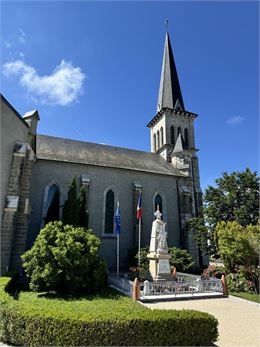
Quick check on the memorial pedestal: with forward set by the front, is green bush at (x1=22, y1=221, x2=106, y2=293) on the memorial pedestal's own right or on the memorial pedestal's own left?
on the memorial pedestal's own right

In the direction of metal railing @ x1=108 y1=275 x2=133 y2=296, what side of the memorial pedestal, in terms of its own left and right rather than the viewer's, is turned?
right

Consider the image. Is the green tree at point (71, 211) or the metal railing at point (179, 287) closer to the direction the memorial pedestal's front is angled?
the metal railing

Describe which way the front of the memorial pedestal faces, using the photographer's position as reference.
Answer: facing the viewer and to the right of the viewer

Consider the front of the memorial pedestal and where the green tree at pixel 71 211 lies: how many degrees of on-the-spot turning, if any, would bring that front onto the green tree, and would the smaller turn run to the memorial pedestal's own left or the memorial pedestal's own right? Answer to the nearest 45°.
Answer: approximately 135° to the memorial pedestal's own right

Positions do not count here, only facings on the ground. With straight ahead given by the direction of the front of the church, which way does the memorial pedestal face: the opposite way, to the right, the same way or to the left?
to the right

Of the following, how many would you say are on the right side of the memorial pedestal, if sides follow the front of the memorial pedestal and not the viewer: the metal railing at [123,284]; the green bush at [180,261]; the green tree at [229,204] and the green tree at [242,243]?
1

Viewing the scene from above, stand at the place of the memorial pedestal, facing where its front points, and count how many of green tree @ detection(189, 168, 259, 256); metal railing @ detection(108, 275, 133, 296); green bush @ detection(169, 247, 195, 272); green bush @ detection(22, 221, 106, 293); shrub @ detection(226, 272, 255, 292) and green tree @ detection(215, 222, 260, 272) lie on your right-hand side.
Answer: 2

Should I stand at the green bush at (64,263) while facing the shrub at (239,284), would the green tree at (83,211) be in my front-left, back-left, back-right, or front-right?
front-left

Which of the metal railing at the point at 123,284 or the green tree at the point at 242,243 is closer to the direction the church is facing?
the green tree

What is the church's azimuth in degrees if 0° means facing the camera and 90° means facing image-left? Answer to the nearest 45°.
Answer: approximately 225°

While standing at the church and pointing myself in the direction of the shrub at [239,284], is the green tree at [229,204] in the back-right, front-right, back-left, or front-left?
front-left

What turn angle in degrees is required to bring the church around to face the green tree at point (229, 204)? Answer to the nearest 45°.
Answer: approximately 45° to its right

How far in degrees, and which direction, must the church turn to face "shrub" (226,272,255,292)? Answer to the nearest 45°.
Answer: approximately 90° to its right
